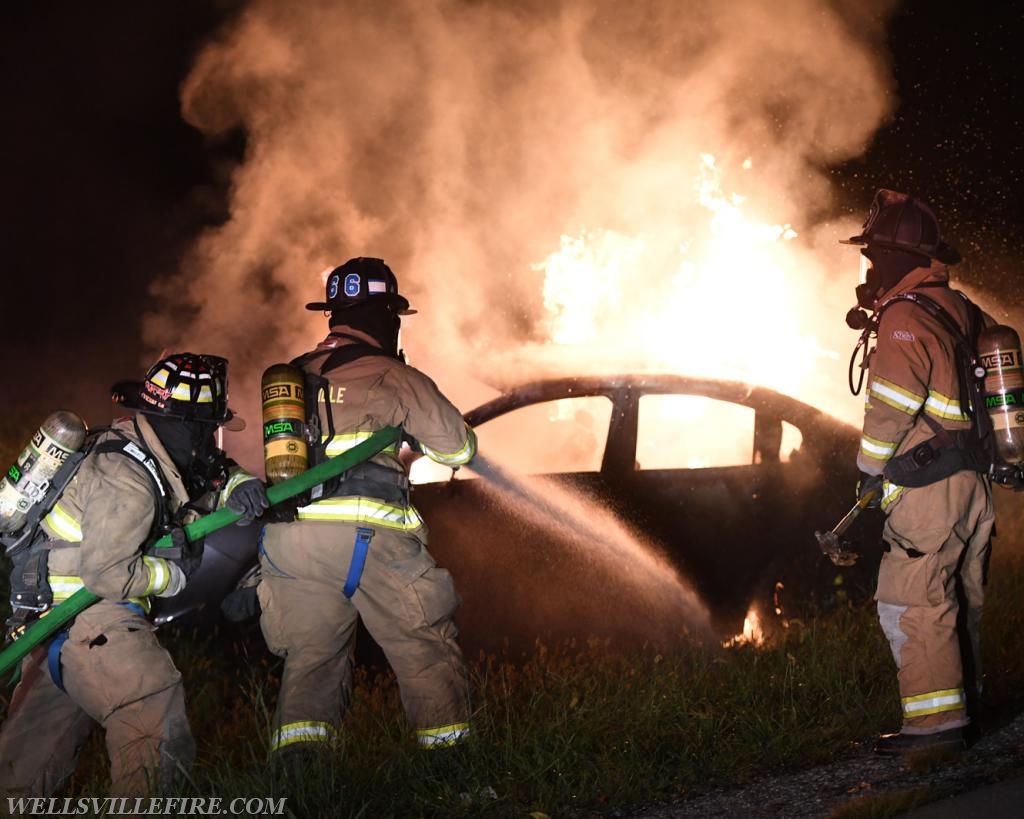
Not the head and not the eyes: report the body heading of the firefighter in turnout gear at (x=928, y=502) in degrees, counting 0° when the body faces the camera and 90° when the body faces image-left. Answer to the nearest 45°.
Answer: approximately 90°

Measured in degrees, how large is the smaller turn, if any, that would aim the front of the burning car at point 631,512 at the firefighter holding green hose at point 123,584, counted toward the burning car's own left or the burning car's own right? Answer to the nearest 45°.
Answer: approximately 45° to the burning car's own left

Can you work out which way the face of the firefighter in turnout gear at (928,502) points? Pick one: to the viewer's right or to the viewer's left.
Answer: to the viewer's left

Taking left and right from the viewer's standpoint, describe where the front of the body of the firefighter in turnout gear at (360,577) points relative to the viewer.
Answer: facing away from the viewer and to the right of the viewer

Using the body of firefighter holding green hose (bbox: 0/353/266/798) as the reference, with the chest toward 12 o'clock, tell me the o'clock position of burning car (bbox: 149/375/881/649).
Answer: The burning car is roughly at 11 o'clock from the firefighter holding green hose.

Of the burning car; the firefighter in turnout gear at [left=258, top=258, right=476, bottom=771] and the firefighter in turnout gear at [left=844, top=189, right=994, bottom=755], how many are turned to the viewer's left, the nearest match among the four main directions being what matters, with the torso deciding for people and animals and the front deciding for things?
2

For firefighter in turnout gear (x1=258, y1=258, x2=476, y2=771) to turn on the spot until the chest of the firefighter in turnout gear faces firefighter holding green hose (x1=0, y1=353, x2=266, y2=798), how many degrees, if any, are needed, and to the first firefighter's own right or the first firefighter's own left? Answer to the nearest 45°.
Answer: approximately 180°

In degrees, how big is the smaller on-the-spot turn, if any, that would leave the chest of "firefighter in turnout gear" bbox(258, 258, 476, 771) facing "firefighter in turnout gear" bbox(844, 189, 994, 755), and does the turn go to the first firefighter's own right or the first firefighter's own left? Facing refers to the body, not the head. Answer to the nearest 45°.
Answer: approximately 45° to the first firefighter's own right

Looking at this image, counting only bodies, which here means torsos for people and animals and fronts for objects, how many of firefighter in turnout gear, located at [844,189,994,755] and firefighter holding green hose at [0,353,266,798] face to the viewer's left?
1

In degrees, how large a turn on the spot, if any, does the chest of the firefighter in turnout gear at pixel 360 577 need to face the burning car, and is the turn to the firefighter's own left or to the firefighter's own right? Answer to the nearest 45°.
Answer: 0° — they already face it

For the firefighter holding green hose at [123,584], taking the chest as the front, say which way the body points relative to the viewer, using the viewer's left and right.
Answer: facing to the right of the viewer

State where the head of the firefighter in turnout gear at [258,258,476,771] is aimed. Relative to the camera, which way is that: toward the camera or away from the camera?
away from the camera

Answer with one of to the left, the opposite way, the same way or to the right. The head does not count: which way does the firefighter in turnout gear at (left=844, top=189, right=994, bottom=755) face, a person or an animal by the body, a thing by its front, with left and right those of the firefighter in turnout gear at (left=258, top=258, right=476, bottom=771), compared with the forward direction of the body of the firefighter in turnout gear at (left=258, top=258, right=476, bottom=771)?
to the left

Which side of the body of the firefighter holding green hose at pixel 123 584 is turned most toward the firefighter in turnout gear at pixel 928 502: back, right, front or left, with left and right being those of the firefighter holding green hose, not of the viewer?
front

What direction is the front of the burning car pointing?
to the viewer's left
